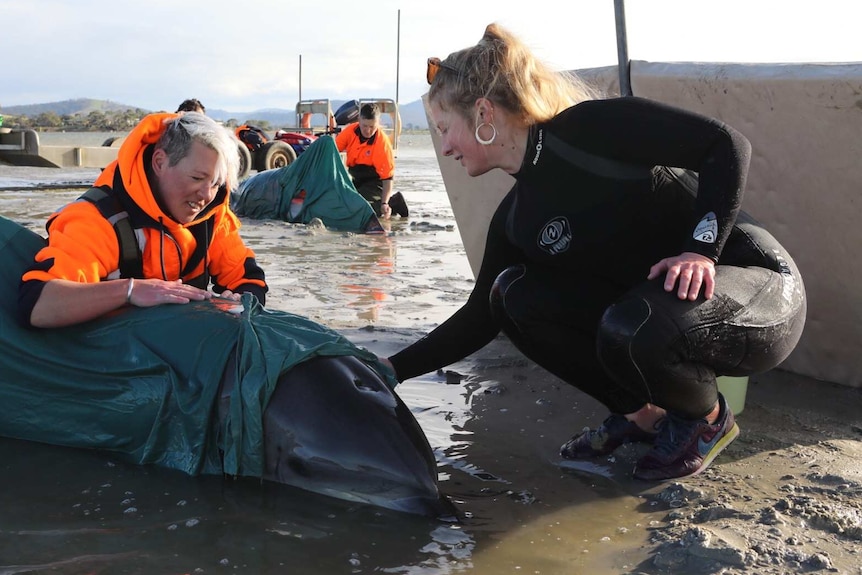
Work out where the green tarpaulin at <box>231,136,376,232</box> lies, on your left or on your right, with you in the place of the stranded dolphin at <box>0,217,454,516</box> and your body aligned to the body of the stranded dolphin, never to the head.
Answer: on your left

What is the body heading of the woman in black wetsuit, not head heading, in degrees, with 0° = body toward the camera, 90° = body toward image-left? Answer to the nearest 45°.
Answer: approximately 45°

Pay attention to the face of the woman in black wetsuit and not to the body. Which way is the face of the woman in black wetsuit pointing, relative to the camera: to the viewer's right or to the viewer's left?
to the viewer's left

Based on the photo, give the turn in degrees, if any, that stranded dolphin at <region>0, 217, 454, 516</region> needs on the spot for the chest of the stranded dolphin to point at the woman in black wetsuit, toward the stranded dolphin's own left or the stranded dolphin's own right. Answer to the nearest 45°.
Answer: approximately 45° to the stranded dolphin's own left

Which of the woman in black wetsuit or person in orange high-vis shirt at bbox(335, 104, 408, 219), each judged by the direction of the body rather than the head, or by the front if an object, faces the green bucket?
the person in orange high-vis shirt

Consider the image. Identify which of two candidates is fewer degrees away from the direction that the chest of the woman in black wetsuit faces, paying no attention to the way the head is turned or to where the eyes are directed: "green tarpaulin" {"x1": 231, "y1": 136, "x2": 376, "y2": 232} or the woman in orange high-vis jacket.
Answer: the woman in orange high-vis jacket

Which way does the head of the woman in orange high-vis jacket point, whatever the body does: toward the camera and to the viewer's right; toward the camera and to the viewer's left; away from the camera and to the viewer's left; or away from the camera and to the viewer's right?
toward the camera and to the viewer's right

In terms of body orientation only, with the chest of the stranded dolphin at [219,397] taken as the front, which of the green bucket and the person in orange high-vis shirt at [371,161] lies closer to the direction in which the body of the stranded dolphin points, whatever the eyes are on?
the green bucket

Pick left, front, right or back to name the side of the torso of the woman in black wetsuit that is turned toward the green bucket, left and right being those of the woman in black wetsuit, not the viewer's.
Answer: back

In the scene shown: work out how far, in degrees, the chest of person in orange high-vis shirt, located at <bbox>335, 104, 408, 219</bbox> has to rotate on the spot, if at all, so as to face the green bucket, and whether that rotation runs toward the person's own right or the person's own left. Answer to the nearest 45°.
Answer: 0° — they already face it
